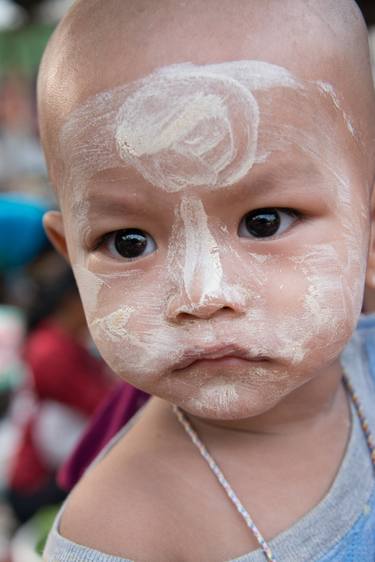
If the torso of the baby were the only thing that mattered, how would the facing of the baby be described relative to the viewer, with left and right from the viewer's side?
facing the viewer

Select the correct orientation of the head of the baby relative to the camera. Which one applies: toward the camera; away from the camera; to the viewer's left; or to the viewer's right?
toward the camera
